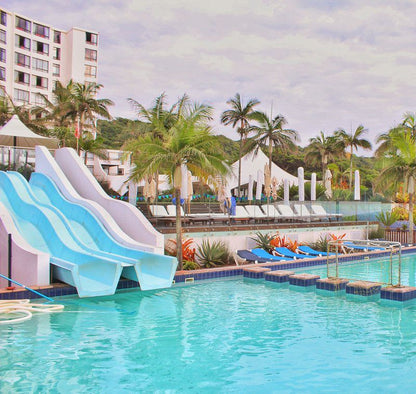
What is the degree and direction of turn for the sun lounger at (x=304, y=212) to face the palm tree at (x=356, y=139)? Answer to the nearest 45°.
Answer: approximately 135° to its left

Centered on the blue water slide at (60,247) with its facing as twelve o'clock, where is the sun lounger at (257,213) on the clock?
The sun lounger is roughly at 9 o'clock from the blue water slide.

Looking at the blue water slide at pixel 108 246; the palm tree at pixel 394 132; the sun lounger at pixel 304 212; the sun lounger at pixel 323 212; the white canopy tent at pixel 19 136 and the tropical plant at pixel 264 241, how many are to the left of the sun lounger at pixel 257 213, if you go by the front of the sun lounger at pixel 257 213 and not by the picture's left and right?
3

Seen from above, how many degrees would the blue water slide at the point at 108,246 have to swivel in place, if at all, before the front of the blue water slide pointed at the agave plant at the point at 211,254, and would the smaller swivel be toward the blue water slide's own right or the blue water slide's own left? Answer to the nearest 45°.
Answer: approximately 90° to the blue water slide's own left

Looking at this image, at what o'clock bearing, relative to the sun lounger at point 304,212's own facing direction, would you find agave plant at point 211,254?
The agave plant is roughly at 2 o'clock from the sun lounger.

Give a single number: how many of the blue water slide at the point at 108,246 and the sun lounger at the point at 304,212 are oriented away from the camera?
0

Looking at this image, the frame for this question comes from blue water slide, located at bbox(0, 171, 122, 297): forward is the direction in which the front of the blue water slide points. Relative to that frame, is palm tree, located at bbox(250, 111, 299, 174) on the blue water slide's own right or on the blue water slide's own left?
on the blue water slide's own left

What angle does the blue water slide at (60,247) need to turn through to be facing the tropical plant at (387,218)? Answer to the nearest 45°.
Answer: approximately 90° to its left

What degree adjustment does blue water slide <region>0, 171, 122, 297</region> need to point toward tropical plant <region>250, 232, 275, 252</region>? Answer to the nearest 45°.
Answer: approximately 90° to its left

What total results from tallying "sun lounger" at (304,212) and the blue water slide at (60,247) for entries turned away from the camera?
0

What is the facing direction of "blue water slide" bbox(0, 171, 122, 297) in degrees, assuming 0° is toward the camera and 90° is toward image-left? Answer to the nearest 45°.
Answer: approximately 315°

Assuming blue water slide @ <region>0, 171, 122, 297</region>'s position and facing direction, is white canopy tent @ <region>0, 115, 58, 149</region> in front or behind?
behind

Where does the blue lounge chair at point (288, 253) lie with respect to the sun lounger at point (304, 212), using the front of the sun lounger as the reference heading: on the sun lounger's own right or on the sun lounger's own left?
on the sun lounger's own right
